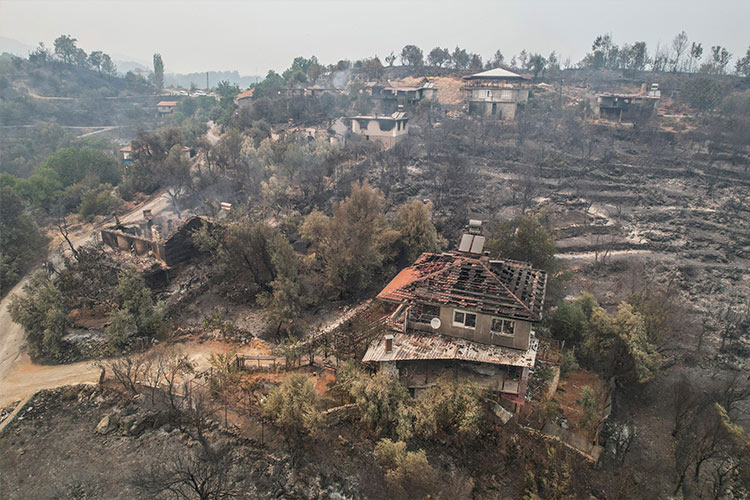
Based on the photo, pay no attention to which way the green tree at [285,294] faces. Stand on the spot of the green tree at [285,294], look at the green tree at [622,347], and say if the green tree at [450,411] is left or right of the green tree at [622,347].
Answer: right

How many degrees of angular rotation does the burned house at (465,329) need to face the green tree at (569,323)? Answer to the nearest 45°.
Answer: approximately 135° to its left

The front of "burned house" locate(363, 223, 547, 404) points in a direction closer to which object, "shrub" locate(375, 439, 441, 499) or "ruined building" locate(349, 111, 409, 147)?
the shrub

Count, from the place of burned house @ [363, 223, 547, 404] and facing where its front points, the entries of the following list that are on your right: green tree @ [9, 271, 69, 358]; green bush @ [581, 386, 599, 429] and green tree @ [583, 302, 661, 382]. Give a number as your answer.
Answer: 1

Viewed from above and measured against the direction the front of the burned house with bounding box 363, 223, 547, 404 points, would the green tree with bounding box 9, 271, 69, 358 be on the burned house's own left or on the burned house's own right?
on the burned house's own right

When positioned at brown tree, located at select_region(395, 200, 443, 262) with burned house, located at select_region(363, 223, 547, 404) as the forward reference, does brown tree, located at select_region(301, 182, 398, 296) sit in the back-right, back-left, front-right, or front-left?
front-right

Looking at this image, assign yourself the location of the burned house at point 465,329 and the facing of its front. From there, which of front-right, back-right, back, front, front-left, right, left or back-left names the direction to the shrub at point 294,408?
front-right

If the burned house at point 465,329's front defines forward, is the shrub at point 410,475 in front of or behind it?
in front

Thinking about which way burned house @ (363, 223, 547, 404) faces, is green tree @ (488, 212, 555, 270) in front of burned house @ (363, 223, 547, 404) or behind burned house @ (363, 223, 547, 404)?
behind

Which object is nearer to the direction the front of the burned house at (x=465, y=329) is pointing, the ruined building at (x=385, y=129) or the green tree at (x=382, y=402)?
the green tree

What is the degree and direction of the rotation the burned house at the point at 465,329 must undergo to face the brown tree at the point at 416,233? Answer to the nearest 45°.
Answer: approximately 180°

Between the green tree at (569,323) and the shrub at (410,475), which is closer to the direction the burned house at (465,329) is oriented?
the shrub

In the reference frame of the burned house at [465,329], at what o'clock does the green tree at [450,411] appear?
The green tree is roughly at 12 o'clock from the burned house.

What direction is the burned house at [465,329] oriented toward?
toward the camera

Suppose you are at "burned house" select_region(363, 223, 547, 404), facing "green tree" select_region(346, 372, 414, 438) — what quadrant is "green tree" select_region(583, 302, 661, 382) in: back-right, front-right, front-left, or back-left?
back-left

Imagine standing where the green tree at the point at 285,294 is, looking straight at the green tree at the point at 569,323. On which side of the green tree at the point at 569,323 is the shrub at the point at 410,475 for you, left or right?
right
